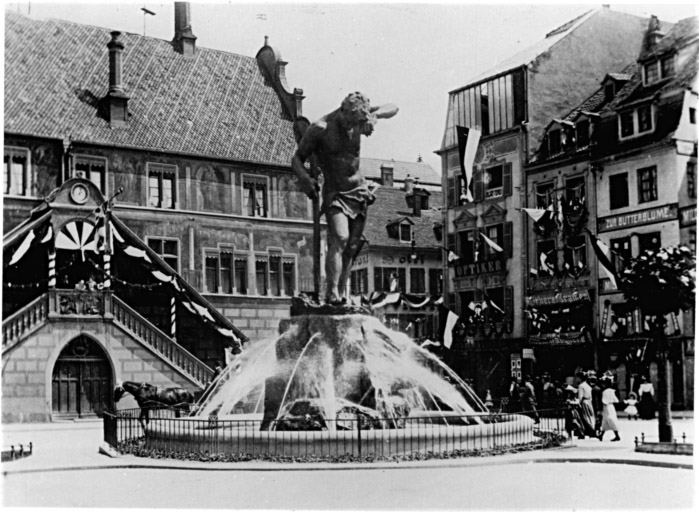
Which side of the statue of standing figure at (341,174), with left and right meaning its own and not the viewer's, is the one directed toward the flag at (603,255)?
left

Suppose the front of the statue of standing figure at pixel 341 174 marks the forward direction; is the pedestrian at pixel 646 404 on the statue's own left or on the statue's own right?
on the statue's own left

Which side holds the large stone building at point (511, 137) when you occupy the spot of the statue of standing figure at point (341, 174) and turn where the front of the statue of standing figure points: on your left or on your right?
on your left

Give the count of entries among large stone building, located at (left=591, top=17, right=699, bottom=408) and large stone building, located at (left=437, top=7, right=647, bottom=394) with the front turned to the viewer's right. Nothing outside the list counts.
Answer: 0

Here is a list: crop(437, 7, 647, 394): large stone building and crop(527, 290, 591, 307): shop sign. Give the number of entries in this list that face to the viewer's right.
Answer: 0

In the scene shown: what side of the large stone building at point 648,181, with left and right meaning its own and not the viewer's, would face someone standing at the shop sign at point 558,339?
right

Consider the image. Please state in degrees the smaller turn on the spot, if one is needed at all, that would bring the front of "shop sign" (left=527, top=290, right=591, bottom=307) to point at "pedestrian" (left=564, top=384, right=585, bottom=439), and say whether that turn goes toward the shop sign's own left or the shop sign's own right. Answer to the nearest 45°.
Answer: approximately 45° to the shop sign's own left

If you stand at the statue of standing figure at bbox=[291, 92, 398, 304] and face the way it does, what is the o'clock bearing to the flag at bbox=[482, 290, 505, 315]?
The flag is roughly at 8 o'clock from the statue of standing figure.

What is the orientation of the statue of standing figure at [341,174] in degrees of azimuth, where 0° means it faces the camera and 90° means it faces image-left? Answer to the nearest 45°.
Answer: approximately 315°
